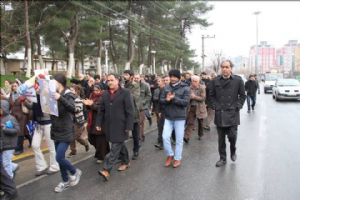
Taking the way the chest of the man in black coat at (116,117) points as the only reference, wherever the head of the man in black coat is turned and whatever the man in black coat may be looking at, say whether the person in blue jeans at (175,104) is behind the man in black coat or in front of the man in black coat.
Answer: behind

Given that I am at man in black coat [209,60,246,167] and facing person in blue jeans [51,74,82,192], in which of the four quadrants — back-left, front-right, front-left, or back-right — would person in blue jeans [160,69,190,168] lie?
front-right

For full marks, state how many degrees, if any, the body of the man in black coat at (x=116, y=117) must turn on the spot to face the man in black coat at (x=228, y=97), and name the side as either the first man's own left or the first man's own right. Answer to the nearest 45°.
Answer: approximately 135° to the first man's own left

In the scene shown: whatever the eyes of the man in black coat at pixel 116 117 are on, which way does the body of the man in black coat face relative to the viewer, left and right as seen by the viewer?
facing the viewer and to the left of the viewer

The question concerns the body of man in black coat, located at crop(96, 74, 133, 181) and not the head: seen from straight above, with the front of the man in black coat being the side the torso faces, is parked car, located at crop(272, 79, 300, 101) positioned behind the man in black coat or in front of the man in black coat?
behind
